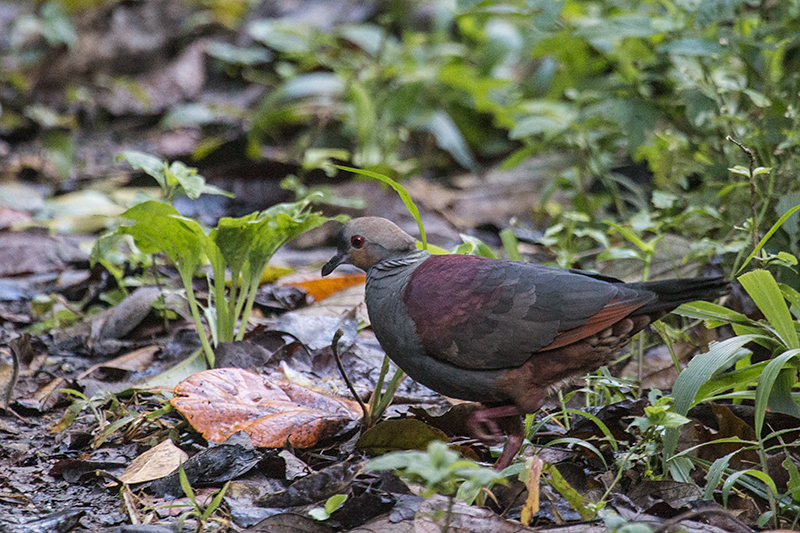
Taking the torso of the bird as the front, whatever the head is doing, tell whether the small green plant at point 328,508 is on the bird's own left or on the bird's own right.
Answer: on the bird's own left

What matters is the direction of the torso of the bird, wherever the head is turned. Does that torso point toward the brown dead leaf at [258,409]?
yes

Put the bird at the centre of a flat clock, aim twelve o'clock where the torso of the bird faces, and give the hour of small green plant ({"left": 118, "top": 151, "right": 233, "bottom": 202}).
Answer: The small green plant is roughly at 1 o'clock from the bird.

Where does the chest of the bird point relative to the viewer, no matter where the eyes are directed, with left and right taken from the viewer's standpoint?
facing to the left of the viewer

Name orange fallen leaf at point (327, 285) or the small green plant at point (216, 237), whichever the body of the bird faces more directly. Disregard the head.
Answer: the small green plant

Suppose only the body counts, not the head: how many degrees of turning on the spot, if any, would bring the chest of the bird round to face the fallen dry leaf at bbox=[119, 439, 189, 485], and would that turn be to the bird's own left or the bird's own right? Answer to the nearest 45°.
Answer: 0° — it already faces it

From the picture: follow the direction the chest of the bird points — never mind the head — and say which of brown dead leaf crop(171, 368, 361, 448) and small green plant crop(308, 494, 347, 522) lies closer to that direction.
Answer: the brown dead leaf

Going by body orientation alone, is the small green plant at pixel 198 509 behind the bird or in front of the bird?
in front
